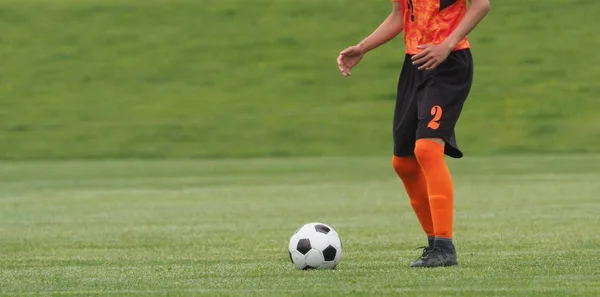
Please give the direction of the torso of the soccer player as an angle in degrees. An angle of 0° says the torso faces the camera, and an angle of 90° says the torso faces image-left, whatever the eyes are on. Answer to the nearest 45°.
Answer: approximately 45°
